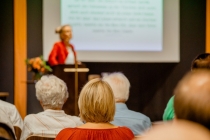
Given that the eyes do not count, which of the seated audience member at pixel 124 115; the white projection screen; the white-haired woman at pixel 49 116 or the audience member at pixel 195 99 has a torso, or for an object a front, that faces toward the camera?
the white projection screen

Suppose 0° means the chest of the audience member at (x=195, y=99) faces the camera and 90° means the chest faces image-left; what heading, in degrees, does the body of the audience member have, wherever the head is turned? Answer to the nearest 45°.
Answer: approximately 180°

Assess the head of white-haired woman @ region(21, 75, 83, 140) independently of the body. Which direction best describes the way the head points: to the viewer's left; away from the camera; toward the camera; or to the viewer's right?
away from the camera

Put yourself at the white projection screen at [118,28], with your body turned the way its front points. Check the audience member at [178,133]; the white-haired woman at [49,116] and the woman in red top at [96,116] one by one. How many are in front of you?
3

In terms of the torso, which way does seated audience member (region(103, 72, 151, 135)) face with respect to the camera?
away from the camera

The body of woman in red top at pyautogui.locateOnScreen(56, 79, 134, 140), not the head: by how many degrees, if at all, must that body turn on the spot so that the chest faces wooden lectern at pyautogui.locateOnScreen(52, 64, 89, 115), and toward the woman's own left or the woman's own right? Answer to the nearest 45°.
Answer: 0° — they already face it

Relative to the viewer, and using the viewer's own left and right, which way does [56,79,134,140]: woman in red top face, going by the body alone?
facing away from the viewer

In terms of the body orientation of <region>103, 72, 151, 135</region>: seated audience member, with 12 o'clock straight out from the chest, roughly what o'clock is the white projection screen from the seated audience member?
The white projection screen is roughly at 12 o'clock from the seated audience member.

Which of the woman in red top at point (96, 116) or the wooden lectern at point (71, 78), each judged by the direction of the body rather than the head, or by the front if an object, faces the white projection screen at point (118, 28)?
the woman in red top

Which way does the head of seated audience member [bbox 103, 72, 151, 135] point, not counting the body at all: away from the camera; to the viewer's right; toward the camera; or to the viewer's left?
away from the camera

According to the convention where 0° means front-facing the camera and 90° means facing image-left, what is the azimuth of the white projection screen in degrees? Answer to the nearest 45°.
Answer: approximately 0°
